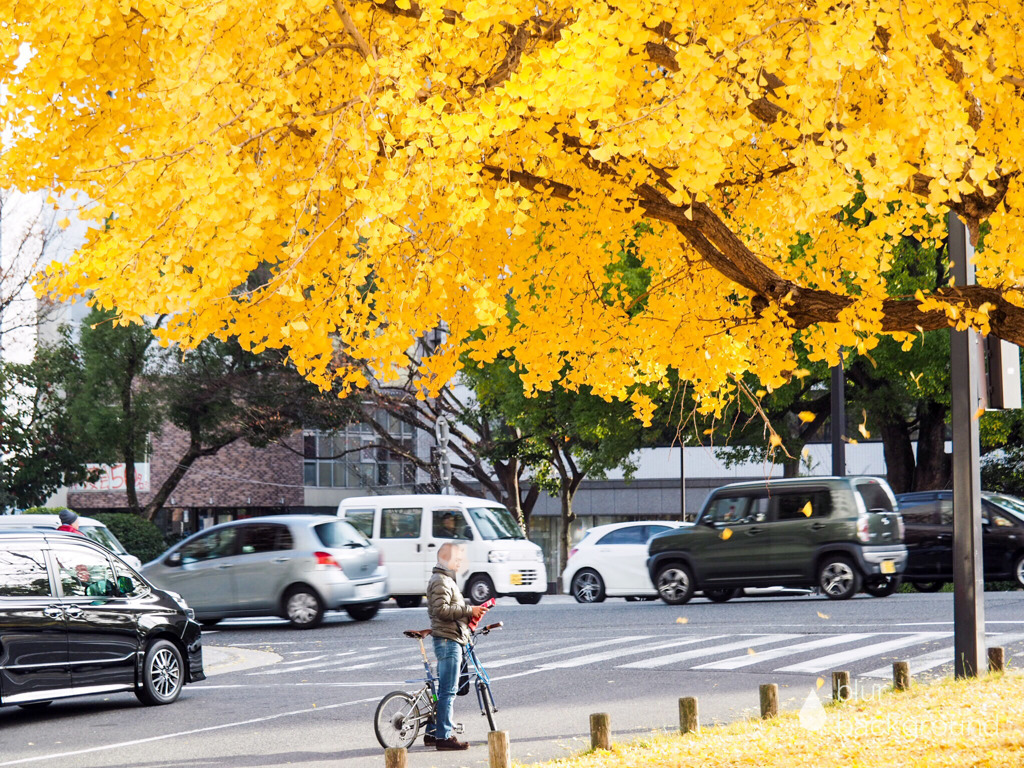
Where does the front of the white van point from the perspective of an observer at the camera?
facing the viewer and to the right of the viewer

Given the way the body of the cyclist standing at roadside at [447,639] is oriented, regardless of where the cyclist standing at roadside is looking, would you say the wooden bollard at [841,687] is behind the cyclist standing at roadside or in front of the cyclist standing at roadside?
in front

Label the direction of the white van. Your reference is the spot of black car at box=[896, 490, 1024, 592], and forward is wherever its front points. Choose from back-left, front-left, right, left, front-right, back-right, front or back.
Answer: back

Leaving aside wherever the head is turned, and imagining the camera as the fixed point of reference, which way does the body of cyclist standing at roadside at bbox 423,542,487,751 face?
to the viewer's right

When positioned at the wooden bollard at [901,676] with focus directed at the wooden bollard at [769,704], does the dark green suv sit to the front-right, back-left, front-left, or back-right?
back-right

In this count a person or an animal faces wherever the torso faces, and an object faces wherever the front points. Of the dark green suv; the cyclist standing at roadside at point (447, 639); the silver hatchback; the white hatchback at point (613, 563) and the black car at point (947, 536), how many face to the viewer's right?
3

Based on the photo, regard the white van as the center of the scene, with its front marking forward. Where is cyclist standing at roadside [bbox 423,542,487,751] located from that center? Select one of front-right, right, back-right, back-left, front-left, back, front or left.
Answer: front-right

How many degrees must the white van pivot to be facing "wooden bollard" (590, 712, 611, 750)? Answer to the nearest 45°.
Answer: approximately 45° to its right

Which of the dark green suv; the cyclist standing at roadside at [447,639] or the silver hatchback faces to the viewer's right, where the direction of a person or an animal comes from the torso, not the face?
the cyclist standing at roadside

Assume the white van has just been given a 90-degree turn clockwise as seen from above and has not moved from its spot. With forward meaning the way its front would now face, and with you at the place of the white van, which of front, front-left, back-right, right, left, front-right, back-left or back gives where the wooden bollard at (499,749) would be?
front-left

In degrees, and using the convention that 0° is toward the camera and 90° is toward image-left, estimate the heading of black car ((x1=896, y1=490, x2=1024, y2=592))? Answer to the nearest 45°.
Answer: approximately 270°
